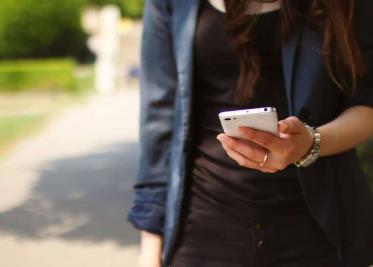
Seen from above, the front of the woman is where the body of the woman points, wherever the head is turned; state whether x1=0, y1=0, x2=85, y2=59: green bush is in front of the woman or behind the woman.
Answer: behind

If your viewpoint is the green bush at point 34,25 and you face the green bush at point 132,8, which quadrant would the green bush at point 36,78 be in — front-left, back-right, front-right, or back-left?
back-right

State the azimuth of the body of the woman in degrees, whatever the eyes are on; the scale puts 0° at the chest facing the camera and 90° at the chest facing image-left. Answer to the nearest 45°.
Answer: approximately 0°

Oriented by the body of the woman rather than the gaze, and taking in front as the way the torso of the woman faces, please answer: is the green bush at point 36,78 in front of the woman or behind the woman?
behind

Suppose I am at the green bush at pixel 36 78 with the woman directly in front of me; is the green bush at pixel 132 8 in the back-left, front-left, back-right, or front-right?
back-left

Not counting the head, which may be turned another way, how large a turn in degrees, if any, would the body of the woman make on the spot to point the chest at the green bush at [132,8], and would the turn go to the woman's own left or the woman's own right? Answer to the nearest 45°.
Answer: approximately 180°
